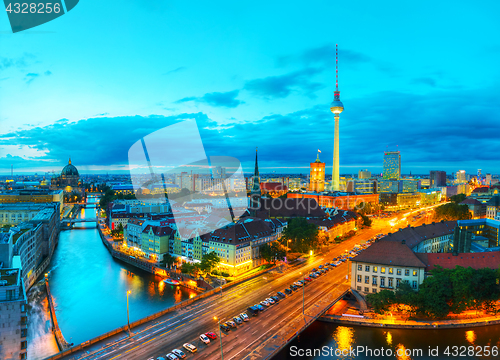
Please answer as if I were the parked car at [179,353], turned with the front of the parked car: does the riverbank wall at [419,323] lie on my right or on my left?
on my right
